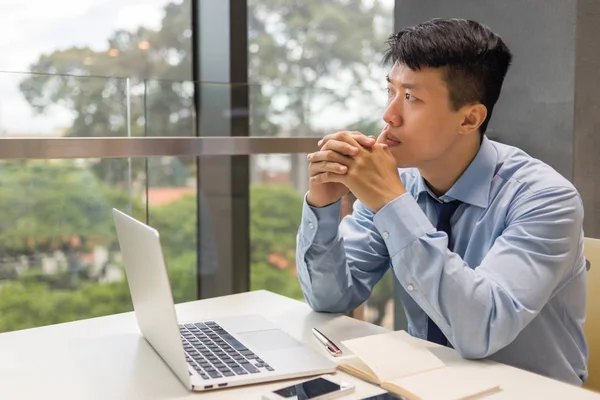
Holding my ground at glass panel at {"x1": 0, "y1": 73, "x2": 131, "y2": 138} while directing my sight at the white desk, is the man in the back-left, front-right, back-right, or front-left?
front-left

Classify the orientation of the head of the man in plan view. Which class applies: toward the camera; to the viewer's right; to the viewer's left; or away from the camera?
to the viewer's left

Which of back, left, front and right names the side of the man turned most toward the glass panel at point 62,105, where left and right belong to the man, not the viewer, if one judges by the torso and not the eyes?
right

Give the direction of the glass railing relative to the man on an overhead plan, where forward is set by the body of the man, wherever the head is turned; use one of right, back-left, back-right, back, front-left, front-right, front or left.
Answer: right

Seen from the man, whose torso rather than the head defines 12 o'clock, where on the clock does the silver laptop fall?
The silver laptop is roughly at 12 o'clock from the man.

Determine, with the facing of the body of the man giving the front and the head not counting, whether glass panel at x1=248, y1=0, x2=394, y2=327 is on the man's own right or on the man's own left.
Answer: on the man's own right

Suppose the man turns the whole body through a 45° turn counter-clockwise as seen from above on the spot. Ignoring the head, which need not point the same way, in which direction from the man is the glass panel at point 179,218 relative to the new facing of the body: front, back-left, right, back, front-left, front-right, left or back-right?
back-right

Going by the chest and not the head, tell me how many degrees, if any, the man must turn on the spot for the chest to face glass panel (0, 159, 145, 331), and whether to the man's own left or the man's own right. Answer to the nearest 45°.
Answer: approximately 90° to the man's own right

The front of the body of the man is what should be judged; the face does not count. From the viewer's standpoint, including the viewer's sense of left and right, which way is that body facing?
facing the viewer and to the left of the viewer
